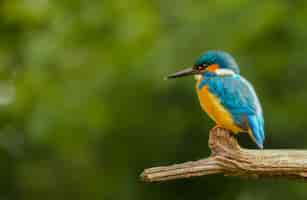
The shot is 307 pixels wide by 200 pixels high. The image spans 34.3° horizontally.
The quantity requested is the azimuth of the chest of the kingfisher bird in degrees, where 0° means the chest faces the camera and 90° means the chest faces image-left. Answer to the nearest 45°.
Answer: approximately 90°
